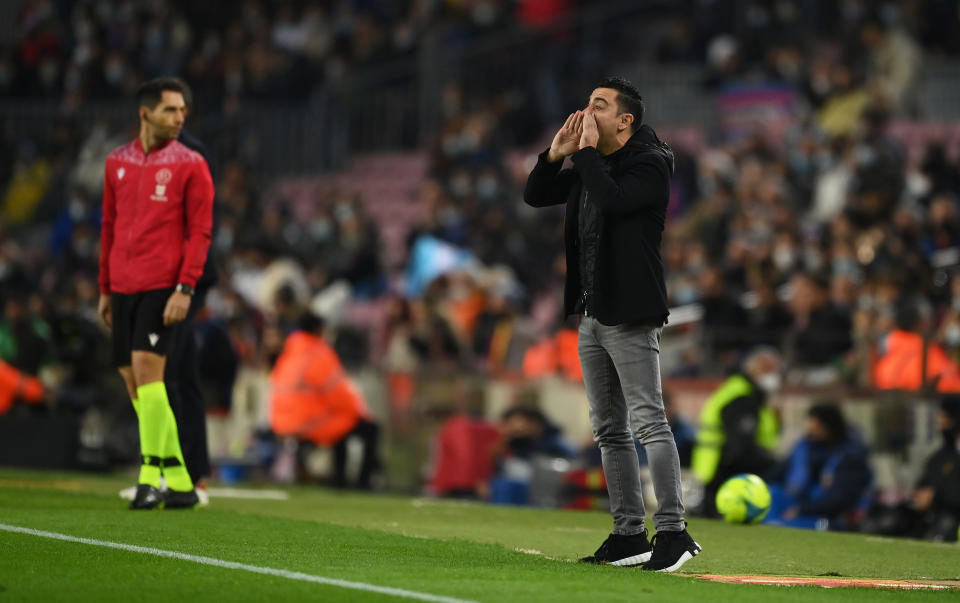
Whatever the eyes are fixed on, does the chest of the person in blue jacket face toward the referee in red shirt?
yes

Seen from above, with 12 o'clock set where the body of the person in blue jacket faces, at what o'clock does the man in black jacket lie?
The man in black jacket is roughly at 11 o'clock from the person in blue jacket.

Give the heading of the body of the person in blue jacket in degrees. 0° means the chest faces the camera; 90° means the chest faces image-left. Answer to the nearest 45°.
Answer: approximately 45°
